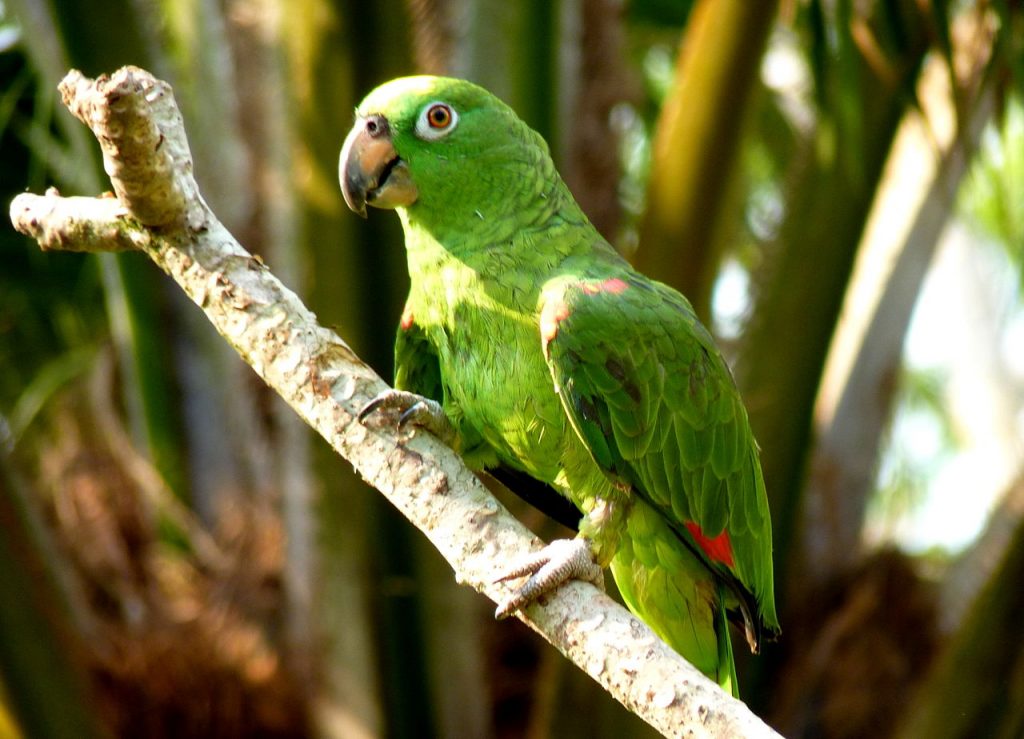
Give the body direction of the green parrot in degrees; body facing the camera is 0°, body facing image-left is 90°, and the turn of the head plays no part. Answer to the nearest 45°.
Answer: approximately 45°
